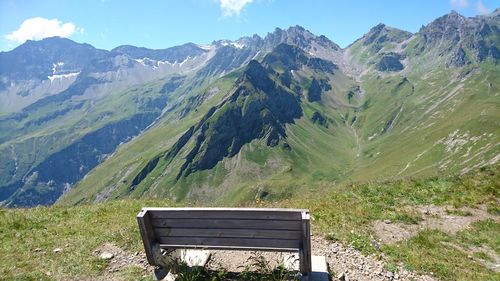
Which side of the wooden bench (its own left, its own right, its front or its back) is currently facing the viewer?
back
